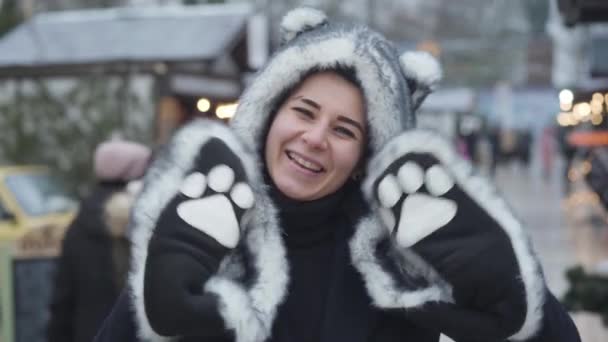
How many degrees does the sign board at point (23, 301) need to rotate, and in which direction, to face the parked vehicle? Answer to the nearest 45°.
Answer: approximately 180°

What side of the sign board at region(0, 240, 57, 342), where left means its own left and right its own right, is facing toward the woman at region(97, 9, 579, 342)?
front

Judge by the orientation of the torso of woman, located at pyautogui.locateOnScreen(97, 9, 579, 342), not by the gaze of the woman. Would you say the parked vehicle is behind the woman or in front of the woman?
behind

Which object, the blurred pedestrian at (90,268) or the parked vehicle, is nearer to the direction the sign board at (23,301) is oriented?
the blurred pedestrian

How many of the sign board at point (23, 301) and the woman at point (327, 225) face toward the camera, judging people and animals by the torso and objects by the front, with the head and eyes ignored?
2

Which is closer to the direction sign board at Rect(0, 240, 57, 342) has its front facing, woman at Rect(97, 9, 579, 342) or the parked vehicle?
the woman

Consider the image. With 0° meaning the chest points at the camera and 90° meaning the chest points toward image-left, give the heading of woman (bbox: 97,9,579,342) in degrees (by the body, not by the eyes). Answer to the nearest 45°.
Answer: approximately 0°

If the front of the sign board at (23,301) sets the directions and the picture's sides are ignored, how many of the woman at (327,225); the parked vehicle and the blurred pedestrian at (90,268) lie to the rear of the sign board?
1
